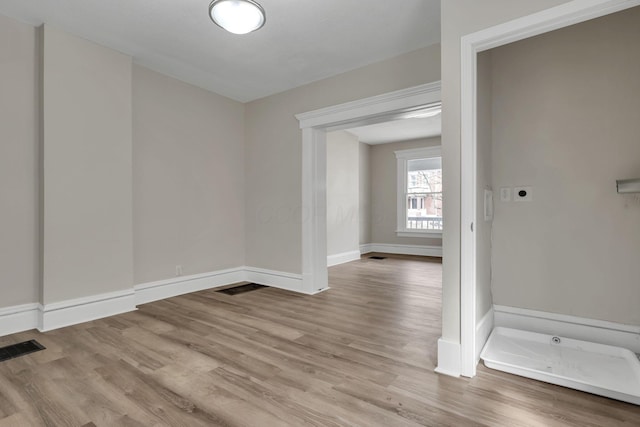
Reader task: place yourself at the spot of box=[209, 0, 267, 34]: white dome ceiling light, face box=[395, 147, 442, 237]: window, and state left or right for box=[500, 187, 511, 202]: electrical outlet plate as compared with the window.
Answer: right

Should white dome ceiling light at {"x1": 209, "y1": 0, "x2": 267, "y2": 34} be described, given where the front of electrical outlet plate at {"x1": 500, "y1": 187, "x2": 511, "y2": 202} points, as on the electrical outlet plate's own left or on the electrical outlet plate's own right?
on the electrical outlet plate's own right

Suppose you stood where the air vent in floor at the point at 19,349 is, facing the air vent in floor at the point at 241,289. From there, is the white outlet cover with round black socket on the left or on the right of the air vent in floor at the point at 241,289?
right

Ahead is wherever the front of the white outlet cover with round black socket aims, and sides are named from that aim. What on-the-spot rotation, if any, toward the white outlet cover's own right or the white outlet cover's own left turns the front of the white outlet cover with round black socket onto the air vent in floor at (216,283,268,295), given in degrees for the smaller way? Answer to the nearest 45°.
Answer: approximately 90° to the white outlet cover's own right
